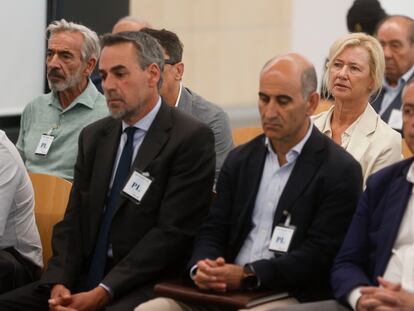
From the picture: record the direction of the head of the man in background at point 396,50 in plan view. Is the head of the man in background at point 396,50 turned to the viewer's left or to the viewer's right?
to the viewer's left

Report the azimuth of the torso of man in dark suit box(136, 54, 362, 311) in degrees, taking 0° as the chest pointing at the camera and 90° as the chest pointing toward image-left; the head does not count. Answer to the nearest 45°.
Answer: approximately 45°

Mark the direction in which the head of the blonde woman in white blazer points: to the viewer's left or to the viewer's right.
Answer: to the viewer's left

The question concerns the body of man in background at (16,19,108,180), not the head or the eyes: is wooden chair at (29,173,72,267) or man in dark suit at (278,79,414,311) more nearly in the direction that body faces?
the wooden chair

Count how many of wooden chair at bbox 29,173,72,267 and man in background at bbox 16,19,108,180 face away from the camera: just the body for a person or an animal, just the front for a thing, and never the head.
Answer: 0

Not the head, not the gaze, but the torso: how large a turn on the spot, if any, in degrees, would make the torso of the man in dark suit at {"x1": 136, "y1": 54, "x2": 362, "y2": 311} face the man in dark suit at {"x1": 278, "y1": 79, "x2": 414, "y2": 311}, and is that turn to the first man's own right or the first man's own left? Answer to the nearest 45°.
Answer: approximately 90° to the first man's own left

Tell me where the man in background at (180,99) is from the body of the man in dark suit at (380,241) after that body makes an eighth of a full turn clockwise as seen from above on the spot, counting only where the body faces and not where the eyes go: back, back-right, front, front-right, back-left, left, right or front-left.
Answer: front-right

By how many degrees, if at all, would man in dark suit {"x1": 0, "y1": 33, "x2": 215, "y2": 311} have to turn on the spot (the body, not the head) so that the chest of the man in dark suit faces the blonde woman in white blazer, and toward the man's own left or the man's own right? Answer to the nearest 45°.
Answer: approximately 180°

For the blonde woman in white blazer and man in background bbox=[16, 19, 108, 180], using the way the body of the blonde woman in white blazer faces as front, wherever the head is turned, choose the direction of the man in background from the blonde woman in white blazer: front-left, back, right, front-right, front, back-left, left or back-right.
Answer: front-right

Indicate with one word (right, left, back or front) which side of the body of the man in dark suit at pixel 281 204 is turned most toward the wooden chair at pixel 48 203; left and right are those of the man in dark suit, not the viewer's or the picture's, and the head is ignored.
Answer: right

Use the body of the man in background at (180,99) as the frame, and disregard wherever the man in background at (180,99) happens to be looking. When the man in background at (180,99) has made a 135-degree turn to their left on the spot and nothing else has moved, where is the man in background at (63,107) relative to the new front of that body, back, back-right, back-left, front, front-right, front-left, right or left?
back
